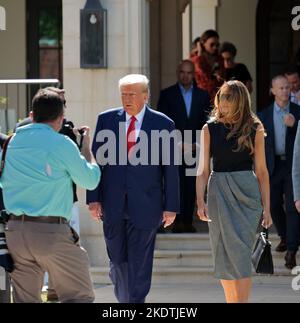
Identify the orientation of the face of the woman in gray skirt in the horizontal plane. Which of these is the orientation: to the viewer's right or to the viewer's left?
to the viewer's left

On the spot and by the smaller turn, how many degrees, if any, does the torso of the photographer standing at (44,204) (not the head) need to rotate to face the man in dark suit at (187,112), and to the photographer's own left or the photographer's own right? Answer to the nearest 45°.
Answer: approximately 45° to the photographer's own left

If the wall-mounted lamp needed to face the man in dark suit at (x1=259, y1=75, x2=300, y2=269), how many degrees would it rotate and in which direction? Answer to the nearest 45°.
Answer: approximately 90° to its left

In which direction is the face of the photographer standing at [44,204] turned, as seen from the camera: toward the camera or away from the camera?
away from the camera

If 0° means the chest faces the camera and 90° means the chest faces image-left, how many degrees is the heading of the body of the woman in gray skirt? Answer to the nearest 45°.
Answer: approximately 0°

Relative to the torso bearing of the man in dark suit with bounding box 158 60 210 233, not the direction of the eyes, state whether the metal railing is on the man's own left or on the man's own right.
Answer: on the man's own right

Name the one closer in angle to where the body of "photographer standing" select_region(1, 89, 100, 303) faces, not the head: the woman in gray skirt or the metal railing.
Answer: the woman in gray skirt

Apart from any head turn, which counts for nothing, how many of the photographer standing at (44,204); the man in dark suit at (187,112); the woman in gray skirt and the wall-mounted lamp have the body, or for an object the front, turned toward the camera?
3

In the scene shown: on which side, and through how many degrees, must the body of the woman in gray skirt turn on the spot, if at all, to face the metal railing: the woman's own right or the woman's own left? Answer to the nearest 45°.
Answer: approximately 135° to the woman's own right

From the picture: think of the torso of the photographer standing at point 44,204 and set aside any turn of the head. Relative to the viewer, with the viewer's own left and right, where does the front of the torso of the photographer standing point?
facing away from the viewer and to the right of the viewer

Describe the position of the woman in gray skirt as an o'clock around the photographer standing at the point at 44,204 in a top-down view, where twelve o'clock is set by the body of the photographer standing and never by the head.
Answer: The woman in gray skirt is roughly at 12 o'clock from the photographer standing.

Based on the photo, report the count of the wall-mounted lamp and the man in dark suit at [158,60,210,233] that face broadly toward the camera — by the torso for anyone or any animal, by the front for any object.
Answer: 2
